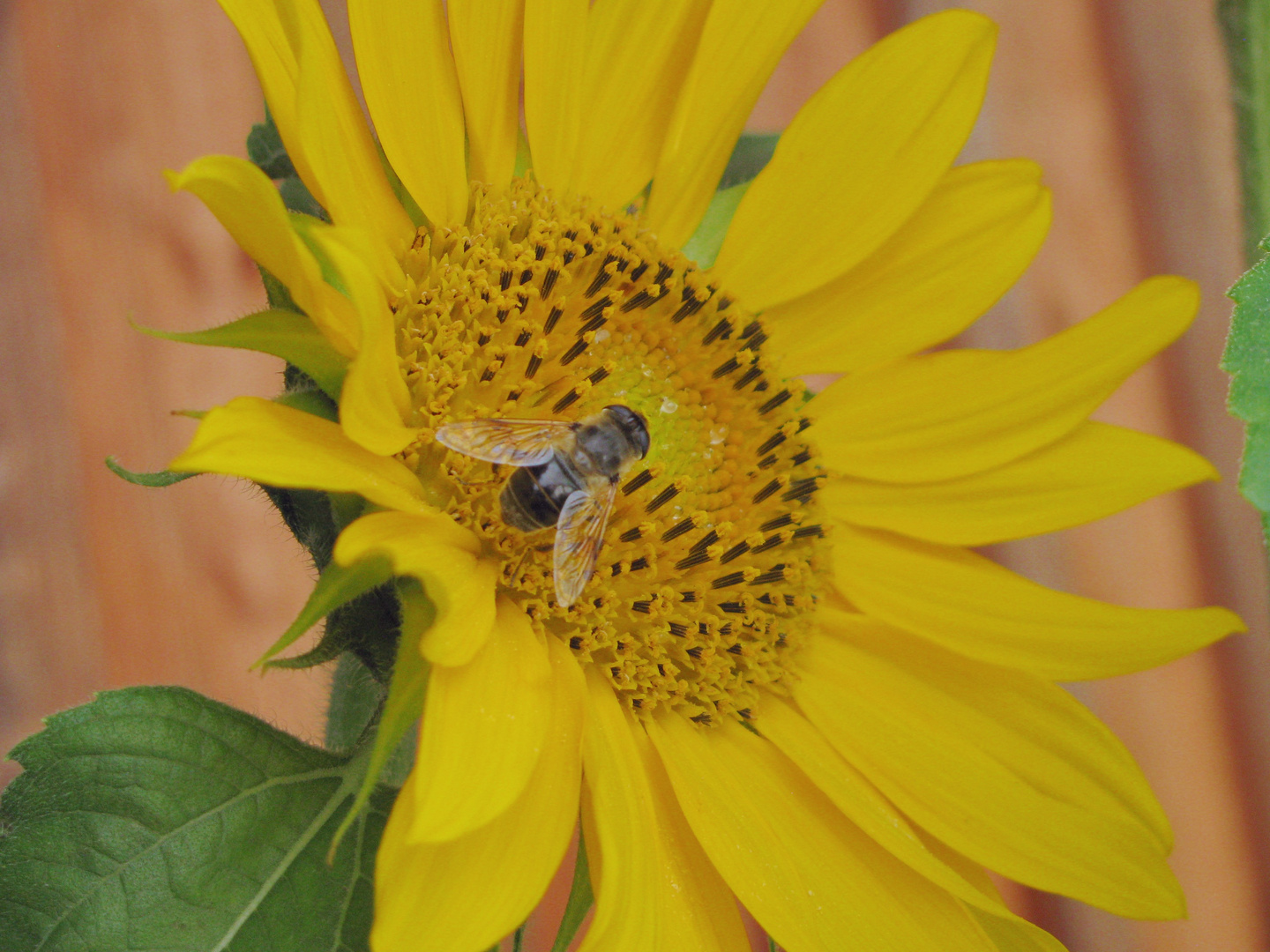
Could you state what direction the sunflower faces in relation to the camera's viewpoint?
facing the viewer and to the right of the viewer

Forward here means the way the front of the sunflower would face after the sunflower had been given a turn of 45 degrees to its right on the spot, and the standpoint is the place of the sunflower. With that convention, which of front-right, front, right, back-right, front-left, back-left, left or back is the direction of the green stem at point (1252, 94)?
left
